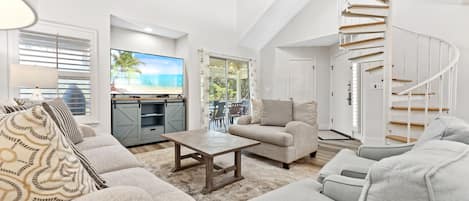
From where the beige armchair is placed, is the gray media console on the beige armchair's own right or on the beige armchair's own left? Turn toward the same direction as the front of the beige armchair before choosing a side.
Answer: on the beige armchair's own right

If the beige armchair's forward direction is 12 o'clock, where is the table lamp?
The table lamp is roughly at 1 o'clock from the beige armchair.

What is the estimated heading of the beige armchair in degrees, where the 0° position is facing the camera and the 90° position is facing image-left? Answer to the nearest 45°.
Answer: approximately 45°

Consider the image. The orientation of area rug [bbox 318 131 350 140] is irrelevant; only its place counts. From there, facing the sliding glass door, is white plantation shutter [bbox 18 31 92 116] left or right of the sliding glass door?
left

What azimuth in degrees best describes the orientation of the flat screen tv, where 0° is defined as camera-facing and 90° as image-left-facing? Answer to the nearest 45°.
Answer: approximately 315°

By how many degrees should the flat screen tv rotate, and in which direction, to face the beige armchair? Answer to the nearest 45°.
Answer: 0° — it already faces it
